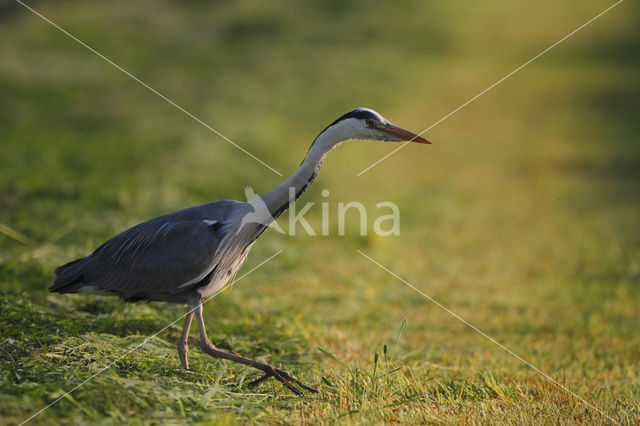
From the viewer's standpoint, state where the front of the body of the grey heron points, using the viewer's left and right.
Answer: facing to the right of the viewer
